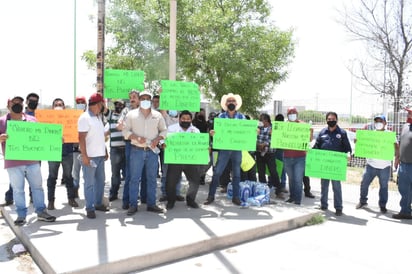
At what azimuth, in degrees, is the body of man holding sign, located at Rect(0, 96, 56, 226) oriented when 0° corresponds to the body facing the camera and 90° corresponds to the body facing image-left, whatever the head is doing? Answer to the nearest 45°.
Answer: approximately 0°

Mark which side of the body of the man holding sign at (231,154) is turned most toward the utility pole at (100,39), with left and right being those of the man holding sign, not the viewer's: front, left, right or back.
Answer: right

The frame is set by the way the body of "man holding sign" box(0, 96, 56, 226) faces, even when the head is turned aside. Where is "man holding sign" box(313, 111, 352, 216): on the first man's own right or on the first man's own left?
on the first man's own left

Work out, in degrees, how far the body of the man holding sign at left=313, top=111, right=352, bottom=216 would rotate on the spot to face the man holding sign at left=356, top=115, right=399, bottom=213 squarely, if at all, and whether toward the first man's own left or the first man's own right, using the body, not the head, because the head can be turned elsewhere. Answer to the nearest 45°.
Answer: approximately 135° to the first man's own left

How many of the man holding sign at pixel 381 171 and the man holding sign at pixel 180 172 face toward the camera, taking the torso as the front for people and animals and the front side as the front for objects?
2

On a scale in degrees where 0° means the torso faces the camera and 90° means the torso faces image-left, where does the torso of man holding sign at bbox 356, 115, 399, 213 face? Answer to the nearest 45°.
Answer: approximately 0°

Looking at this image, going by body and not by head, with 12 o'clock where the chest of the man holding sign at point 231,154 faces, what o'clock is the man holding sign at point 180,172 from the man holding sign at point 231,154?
the man holding sign at point 180,172 is roughly at 2 o'clock from the man holding sign at point 231,154.
